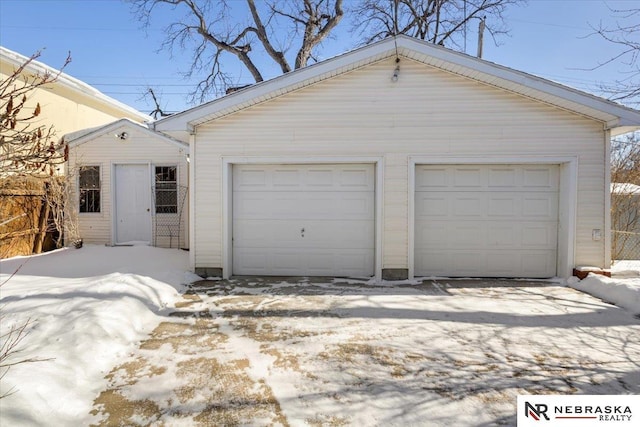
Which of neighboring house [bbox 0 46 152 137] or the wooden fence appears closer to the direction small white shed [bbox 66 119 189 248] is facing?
the wooden fence

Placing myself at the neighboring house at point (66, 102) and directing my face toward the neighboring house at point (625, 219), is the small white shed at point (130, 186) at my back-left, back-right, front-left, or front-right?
front-right

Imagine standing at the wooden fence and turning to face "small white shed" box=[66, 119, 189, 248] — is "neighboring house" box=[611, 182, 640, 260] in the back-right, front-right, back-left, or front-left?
front-right

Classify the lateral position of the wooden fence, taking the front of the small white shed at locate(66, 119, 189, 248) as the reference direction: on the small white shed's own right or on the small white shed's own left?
on the small white shed's own right

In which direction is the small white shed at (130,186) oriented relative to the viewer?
toward the camera
